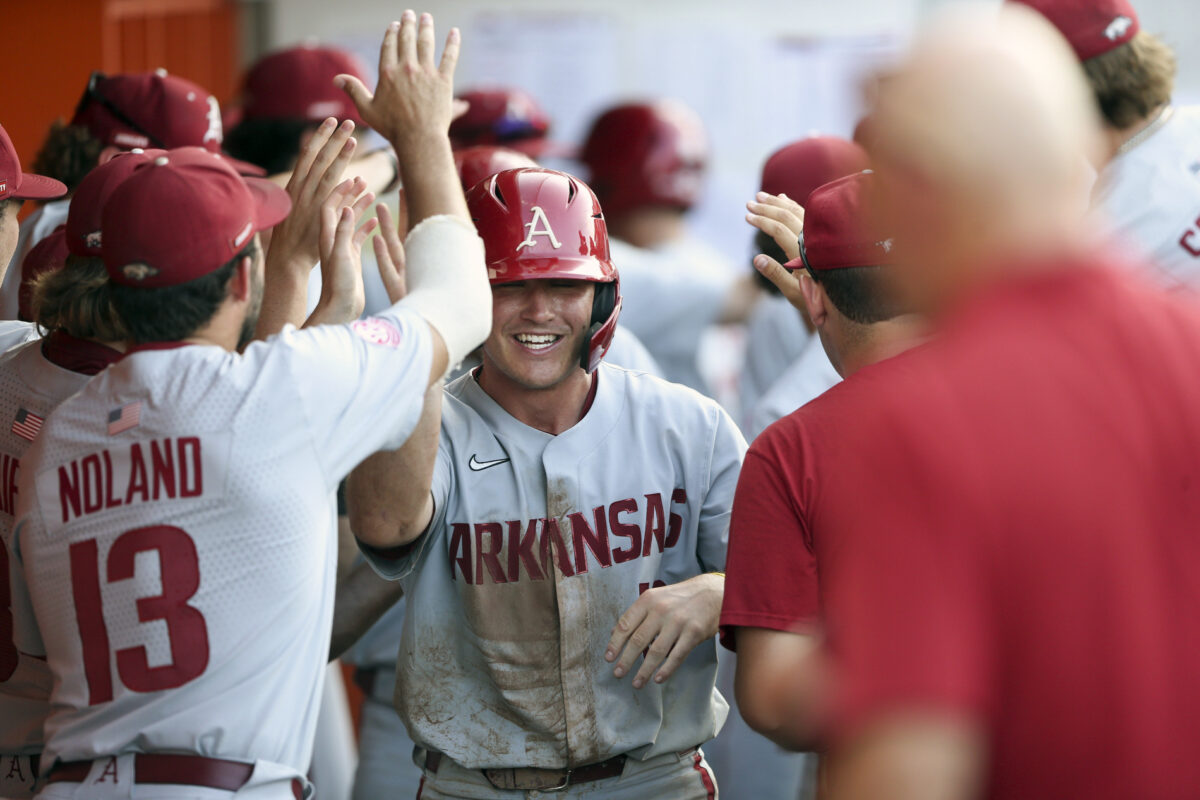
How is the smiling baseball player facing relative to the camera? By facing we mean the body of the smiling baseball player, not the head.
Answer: toward the camera

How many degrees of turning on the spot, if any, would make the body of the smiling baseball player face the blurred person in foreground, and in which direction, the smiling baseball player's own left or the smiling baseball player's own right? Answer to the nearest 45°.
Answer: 0° — they already face them

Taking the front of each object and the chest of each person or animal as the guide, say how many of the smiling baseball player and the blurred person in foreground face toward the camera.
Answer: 1

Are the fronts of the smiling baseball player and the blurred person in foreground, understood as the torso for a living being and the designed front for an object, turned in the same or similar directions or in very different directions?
very different directions

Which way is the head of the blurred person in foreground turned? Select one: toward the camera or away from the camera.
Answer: away from the camera

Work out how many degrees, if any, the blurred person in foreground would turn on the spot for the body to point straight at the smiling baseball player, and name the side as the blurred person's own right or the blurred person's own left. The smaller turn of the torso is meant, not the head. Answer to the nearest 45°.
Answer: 0° — they already face them

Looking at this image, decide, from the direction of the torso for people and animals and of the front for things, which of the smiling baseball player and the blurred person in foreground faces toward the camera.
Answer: the smiling baseball player

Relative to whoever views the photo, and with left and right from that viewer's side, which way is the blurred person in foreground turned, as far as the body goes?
facing away from the viewer and to the left of the viewer
